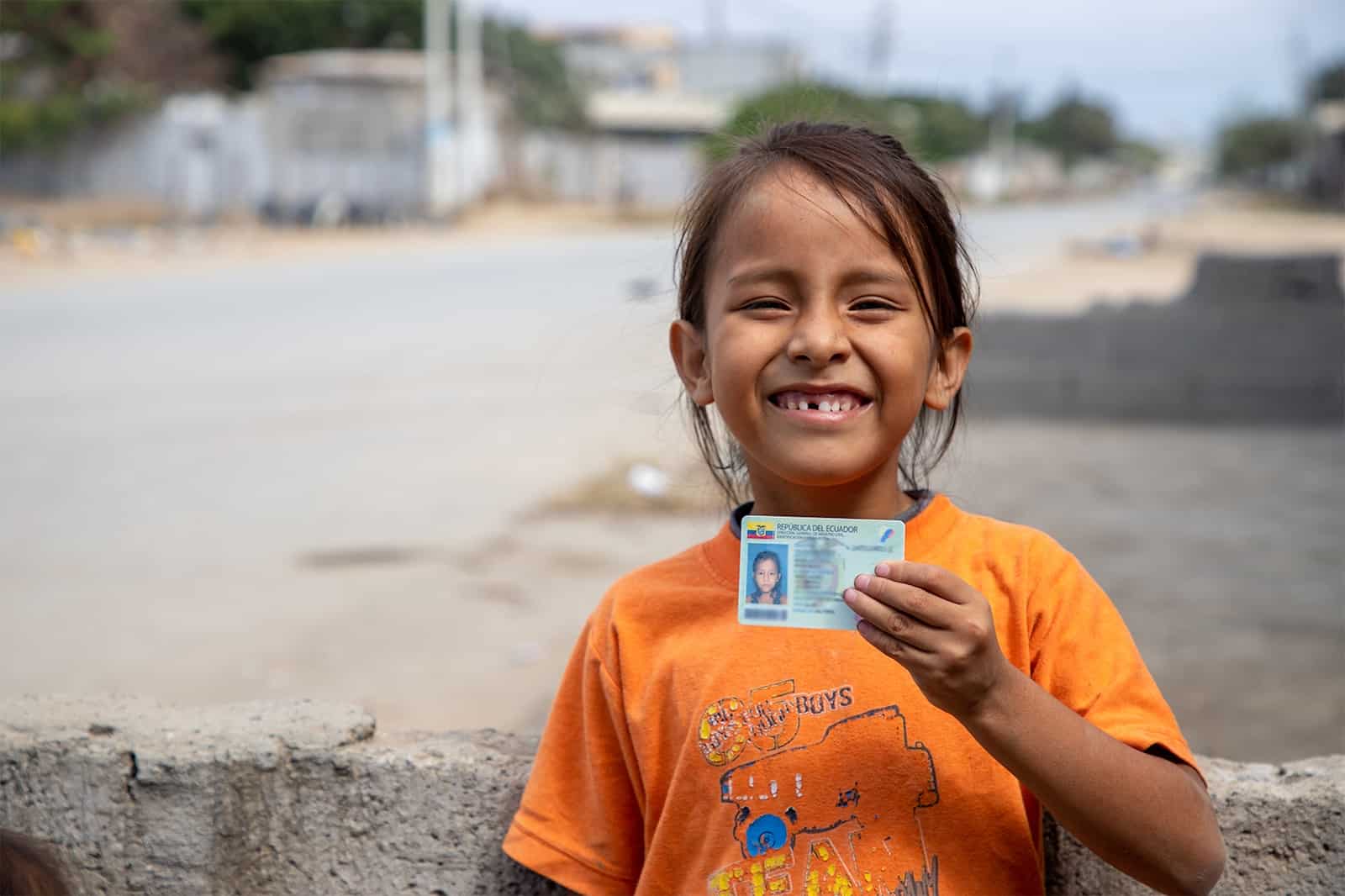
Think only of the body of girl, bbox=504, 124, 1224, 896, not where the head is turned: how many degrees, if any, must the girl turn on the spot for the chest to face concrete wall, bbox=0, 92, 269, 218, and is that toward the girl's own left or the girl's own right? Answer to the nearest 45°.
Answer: approximately 135° to the girl's own right

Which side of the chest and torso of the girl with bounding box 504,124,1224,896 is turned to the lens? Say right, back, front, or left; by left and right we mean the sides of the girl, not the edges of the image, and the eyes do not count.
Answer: front

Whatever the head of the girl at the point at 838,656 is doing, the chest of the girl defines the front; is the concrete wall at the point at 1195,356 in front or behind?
behind

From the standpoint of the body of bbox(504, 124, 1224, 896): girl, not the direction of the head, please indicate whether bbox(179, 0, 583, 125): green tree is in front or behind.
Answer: behind

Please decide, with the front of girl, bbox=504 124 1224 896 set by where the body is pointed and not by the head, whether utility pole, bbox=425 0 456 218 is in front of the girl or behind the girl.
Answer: behind

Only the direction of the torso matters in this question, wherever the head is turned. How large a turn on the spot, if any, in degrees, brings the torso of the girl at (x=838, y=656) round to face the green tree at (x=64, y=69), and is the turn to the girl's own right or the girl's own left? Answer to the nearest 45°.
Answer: approximately 135° to the girl's own right
